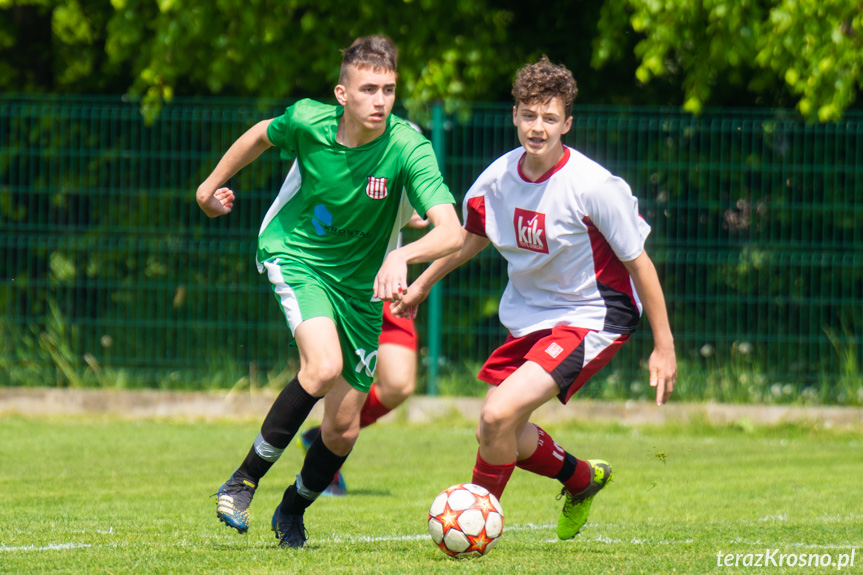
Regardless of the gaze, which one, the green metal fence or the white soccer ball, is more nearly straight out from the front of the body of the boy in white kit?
the white soccer ball

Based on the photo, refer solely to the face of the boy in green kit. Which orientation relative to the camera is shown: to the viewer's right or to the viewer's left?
to the viewer's right

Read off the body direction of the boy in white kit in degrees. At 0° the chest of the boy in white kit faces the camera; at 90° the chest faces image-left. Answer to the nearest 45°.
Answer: approximately 45°

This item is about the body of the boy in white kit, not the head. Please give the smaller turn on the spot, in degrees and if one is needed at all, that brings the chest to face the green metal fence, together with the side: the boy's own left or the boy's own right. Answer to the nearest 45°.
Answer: approximately 135° to the boy's own right

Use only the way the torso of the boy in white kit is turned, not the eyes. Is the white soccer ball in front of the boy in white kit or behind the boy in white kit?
in front

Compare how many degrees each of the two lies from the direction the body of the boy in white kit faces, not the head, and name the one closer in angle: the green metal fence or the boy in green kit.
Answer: the boy in green kit

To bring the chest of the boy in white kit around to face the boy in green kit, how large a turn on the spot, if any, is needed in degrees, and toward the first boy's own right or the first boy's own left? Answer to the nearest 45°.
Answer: approximately 45° to the first boy's own right
